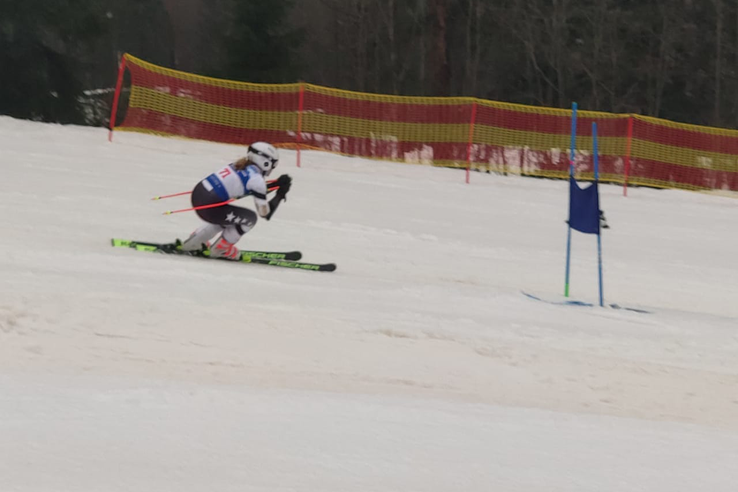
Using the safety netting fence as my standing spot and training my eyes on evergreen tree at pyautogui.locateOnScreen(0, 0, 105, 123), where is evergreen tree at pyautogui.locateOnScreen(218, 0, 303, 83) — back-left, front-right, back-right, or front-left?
front-right

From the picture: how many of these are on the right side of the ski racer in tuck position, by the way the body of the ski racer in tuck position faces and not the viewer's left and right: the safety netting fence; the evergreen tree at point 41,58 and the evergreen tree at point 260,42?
0

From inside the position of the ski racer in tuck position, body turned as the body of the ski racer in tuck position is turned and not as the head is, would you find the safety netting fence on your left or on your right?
on your left

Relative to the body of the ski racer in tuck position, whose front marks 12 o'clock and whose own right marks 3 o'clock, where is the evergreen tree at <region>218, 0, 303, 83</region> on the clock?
The evergreen tree is roughly at 9 o'clock from the ski racer in tuck position.

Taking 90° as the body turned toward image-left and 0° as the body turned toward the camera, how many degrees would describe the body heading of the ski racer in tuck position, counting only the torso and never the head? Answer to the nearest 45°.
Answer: approximately 270°

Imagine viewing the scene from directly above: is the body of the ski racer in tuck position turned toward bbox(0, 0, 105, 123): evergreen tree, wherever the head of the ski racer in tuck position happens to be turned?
no

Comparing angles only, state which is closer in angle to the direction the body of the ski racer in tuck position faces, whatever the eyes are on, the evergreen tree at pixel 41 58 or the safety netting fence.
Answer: the safety netting fence

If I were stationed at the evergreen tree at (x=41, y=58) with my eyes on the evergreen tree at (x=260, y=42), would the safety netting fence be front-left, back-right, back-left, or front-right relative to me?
front-right
